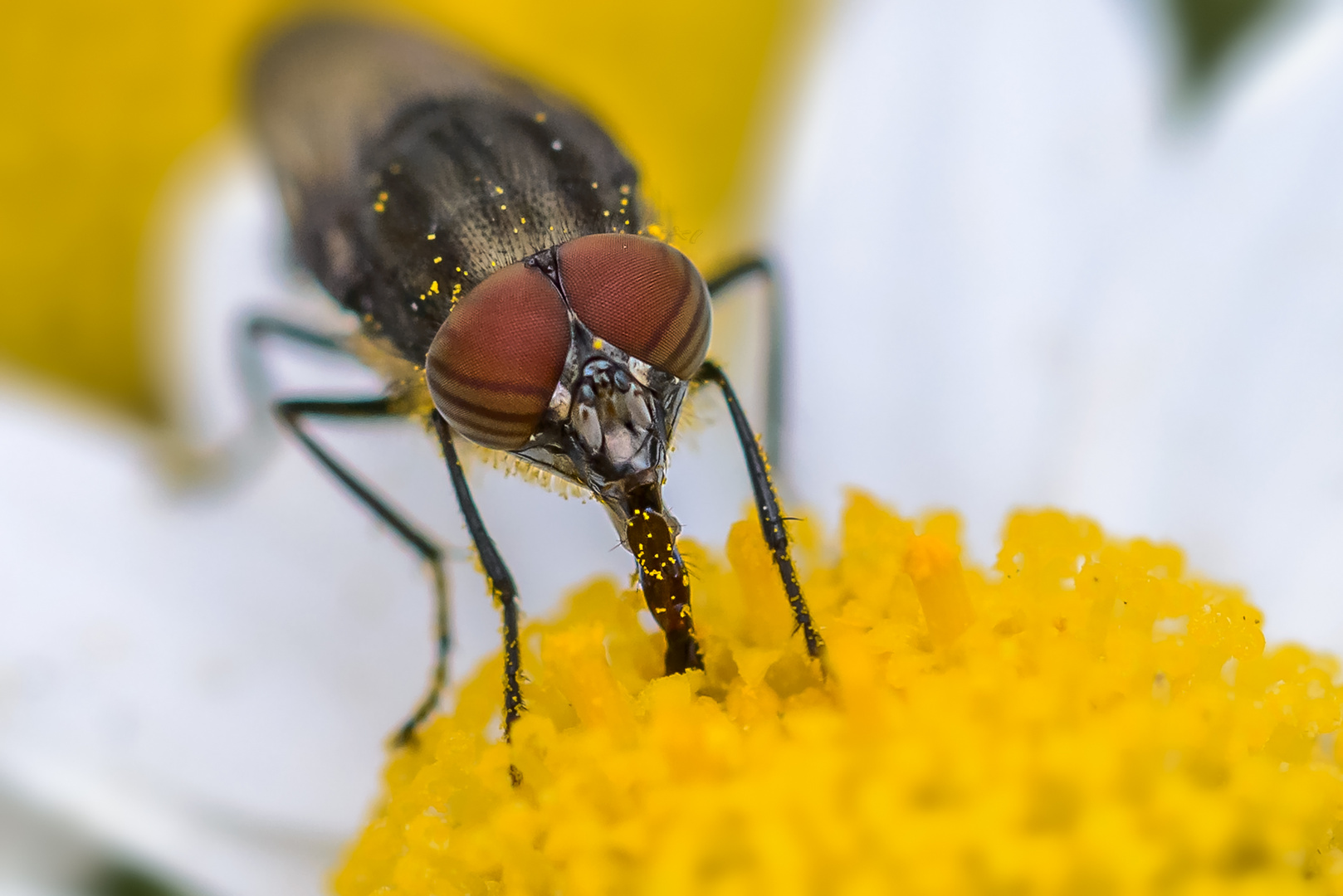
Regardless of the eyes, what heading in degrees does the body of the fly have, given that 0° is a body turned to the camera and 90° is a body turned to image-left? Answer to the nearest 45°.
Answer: approximately 315°
